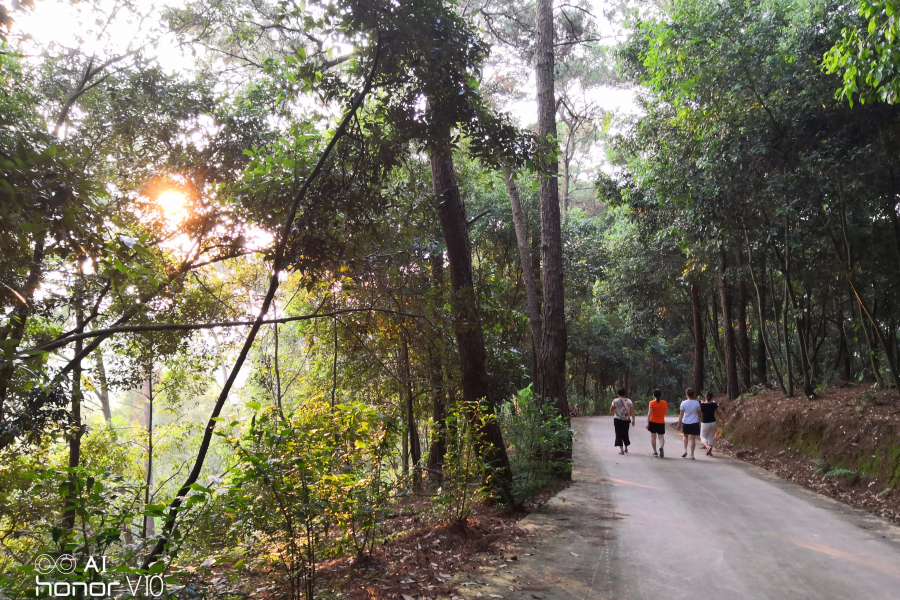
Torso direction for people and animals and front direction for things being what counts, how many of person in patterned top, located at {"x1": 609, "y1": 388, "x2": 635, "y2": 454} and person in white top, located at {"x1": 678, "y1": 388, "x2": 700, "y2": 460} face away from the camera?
2

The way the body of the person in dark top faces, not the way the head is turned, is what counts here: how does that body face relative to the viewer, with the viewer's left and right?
facing away from the viewer

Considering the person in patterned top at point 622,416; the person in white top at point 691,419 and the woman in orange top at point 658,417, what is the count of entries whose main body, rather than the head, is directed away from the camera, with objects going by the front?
3

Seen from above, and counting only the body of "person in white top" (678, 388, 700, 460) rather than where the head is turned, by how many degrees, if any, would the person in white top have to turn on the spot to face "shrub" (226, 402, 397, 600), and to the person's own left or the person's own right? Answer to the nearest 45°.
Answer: approximately 180°

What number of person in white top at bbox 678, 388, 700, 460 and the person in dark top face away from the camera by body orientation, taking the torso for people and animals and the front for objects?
2

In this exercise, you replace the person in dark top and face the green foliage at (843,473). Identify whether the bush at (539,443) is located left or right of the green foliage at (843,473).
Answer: right

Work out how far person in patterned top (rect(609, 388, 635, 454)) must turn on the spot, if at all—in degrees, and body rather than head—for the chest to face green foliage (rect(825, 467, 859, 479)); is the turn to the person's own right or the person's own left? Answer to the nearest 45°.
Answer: approximately 135° to the person's own right

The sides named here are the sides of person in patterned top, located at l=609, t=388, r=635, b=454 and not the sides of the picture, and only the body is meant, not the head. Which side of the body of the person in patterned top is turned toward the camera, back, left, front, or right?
back

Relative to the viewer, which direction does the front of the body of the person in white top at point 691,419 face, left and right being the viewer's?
facing away from the viewer

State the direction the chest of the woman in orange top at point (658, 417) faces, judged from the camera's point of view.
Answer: away from the camera
